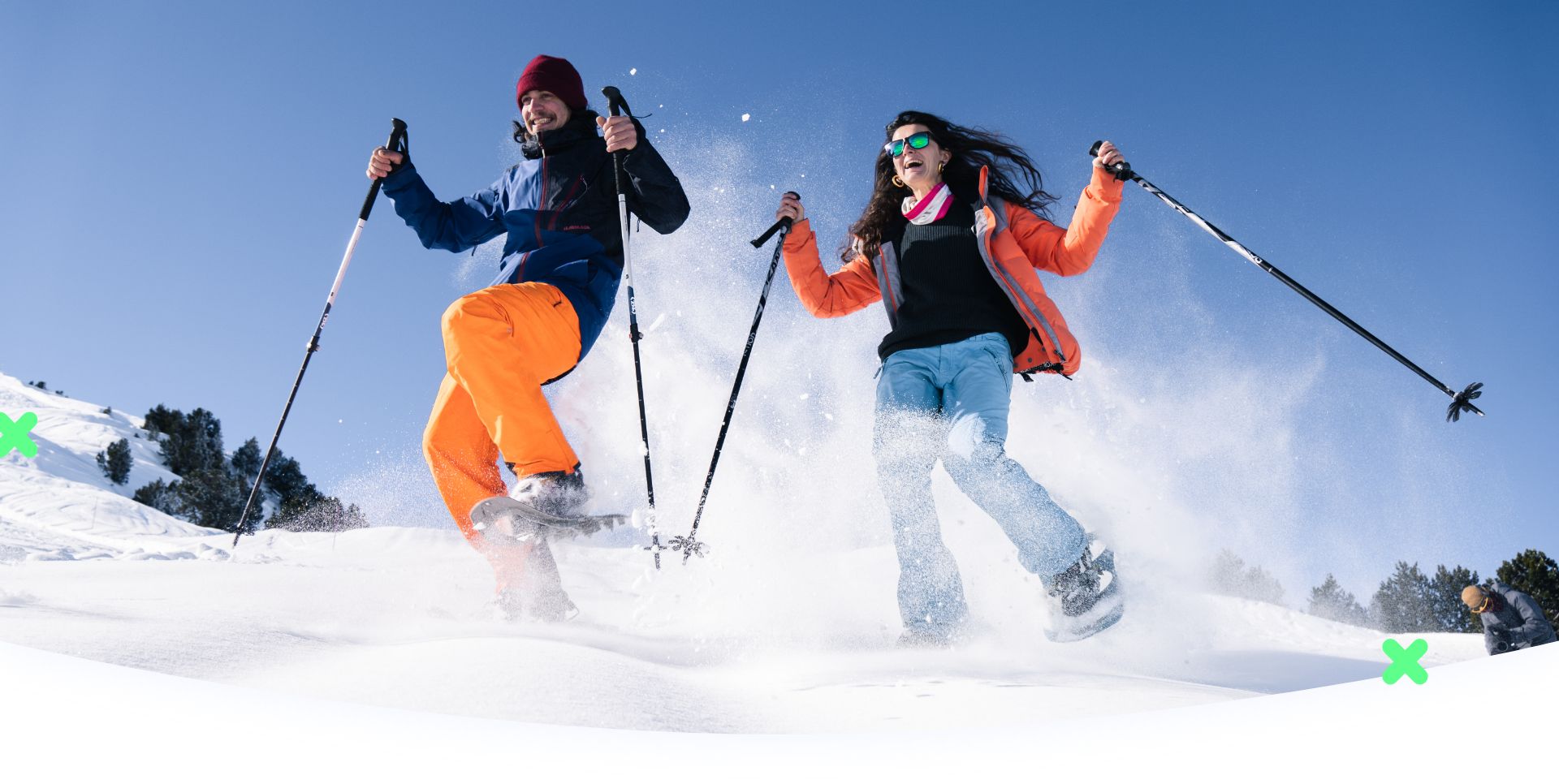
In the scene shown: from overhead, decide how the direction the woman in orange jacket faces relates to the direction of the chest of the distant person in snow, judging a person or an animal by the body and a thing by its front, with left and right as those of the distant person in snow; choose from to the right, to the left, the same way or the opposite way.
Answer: to the left

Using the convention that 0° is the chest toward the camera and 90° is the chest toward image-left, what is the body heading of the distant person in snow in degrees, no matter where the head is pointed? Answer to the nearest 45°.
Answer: approximately 45°

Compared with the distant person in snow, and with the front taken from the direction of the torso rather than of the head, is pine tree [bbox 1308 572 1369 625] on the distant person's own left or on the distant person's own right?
on the distant person's own right

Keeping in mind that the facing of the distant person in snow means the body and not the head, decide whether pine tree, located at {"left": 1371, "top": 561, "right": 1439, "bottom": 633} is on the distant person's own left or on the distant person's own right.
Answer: on the distant person's own right

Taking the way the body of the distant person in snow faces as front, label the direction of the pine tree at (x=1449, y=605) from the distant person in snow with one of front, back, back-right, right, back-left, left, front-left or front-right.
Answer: back-right

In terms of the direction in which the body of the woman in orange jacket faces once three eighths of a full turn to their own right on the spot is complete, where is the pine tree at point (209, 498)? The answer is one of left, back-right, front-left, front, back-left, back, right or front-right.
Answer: front

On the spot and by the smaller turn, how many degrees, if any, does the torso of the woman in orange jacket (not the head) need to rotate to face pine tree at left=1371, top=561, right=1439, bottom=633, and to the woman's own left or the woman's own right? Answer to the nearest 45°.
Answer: approximately 135° to the woman's own left

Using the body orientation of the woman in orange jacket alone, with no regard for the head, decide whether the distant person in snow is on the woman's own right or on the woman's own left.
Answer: on the woman's own left
